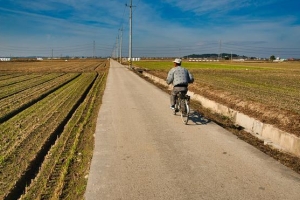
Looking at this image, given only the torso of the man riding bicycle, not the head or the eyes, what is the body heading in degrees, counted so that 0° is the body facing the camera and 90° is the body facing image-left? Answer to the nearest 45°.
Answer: approximately 180°
